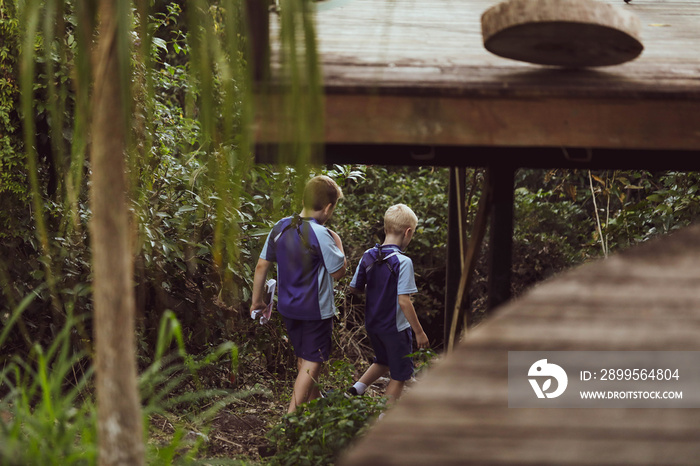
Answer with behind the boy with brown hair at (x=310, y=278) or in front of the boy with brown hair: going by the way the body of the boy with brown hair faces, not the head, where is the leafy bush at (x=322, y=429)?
behind

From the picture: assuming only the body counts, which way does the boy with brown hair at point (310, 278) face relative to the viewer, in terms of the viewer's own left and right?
facing away from the viewer and to the right of the viewer

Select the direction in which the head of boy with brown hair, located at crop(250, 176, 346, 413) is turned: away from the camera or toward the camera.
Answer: away from the camera

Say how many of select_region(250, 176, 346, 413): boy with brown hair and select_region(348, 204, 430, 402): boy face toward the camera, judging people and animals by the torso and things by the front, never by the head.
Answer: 0

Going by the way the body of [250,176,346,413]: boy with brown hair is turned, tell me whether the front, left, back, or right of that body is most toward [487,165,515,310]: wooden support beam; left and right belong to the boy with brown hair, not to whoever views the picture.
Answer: right

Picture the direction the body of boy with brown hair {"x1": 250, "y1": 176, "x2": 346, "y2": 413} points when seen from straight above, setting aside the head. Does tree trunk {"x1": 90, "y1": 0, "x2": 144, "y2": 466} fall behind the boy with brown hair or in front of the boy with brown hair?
behind

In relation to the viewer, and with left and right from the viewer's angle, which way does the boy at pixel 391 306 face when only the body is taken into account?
facing away from the viewer and to the right of the viewer

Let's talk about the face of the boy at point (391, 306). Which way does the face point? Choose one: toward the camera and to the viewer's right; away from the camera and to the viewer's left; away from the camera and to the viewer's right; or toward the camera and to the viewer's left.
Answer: away from the camera and to the viewer's right
